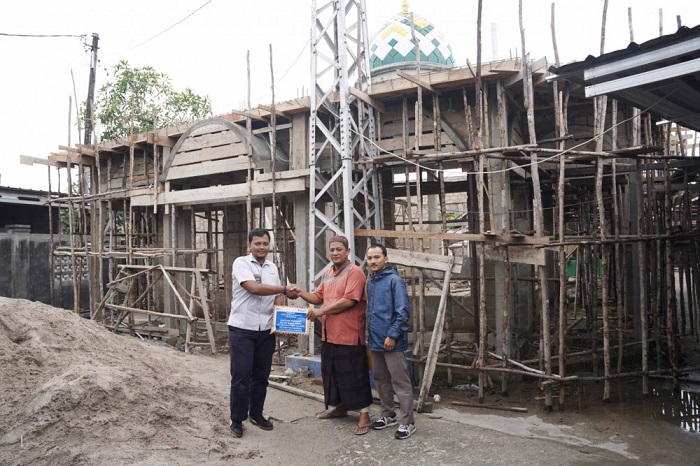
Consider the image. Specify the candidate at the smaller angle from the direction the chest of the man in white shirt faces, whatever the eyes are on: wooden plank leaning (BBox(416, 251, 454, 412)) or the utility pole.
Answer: the wooden plank leaning

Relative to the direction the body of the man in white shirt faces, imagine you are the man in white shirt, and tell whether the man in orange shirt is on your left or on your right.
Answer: on your left

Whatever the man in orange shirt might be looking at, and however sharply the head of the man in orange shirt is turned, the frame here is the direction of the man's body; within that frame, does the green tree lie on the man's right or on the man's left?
on the man's right

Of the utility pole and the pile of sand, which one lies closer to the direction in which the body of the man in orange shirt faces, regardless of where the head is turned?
the pile of sand

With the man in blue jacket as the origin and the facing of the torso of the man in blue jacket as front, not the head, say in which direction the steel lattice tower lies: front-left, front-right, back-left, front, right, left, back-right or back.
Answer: back-right

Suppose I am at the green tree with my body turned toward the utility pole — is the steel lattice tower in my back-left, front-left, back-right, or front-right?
back-left

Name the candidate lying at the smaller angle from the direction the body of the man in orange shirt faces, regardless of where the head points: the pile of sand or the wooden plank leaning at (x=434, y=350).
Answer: the pile of sand

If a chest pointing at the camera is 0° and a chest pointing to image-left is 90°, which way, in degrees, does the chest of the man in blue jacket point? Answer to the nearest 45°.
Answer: approximately 45°

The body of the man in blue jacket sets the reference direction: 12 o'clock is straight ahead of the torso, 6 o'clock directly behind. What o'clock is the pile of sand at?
The pile of sand is roughly at 1 o'clock from the man in blue jacket.
